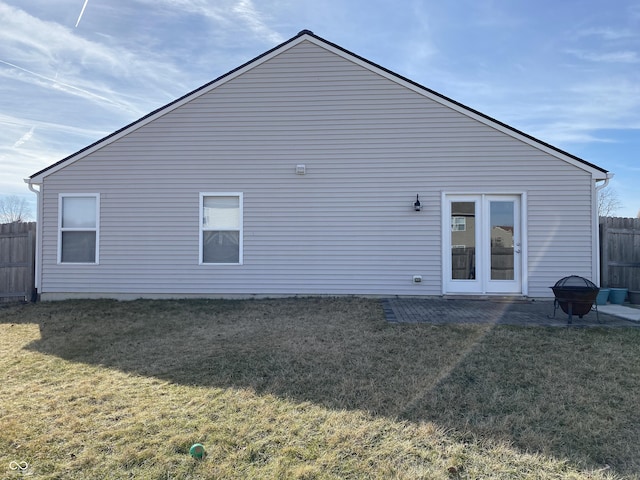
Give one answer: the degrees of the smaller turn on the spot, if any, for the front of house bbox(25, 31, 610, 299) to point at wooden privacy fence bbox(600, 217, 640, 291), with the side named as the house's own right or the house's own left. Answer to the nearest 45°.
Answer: approximately 90° to the house's own right

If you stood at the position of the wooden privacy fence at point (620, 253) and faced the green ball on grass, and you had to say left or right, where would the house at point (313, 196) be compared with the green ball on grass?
right

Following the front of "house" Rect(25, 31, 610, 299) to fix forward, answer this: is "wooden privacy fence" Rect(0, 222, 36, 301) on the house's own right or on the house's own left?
on the house's own left

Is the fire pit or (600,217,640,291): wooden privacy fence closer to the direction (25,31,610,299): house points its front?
the wooden privacy fence

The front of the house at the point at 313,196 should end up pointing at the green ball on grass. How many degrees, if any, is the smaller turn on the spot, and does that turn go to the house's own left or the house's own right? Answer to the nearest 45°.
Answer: approximately 180°

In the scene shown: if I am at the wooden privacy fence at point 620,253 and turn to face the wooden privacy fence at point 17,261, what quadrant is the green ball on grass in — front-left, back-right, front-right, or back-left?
front-left

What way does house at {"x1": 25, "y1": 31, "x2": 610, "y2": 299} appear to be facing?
away from the camera

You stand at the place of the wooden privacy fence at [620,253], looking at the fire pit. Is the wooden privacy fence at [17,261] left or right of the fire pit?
right

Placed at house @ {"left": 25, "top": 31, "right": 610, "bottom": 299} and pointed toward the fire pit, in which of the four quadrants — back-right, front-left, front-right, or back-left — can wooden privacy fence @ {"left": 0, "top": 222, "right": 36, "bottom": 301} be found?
back-right

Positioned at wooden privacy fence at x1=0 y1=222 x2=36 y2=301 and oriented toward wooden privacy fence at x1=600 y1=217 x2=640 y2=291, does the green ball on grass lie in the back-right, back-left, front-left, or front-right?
front-right
